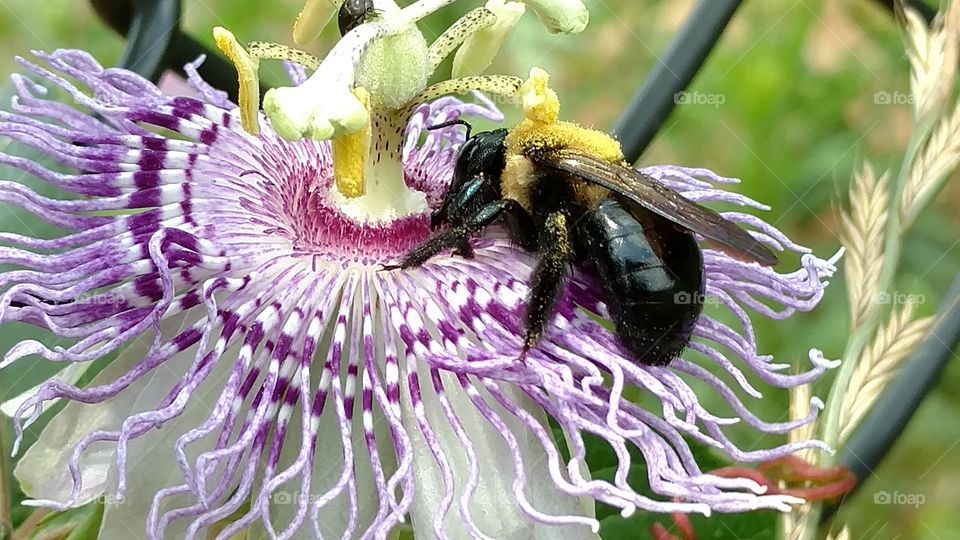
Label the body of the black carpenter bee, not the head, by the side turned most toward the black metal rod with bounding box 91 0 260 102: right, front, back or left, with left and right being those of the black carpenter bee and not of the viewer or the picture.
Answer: front

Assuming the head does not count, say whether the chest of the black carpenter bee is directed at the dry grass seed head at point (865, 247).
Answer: no

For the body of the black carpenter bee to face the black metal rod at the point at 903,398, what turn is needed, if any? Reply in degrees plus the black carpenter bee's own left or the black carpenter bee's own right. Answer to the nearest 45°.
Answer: approximately 180°

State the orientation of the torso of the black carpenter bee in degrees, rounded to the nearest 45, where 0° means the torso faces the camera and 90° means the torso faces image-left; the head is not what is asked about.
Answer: approximately 90°

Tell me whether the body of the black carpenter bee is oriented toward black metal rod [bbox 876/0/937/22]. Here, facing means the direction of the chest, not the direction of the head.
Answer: no

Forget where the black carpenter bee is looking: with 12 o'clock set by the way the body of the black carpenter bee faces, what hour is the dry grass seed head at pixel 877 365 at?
The dry grass seed head is roughly at 6 o'clock from the black carpenter bee.

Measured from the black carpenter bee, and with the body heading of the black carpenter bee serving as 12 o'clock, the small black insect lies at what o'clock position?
The small black insect is roughly at 12 o'clock from the black carpenter bee.
